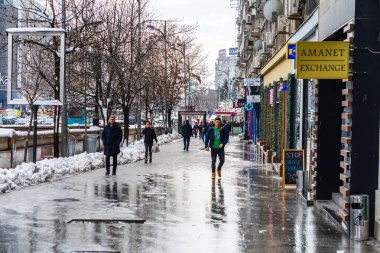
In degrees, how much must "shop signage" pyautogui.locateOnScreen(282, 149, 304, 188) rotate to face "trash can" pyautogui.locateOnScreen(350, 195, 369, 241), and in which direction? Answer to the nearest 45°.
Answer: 0° — it already faces it

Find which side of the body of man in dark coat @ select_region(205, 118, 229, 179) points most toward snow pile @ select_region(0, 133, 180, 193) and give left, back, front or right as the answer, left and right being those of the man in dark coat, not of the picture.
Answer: right

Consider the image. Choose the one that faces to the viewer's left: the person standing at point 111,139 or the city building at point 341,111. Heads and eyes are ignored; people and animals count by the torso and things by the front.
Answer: the city building

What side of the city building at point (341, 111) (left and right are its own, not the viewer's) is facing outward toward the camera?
left

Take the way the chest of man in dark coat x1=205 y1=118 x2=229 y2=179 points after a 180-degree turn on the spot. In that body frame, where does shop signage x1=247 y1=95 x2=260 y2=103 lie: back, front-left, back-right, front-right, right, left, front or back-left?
front

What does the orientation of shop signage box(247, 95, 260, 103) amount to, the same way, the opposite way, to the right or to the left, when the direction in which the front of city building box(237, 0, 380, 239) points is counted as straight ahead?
to the left

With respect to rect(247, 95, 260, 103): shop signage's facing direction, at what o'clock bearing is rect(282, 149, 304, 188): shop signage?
rect(282, 149, 304, 188): shop signage is roughly at 12 o'clock from rect(247, 95, 260, 103): shop signage.

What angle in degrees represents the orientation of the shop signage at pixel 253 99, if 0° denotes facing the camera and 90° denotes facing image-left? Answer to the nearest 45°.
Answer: approximately 0°
